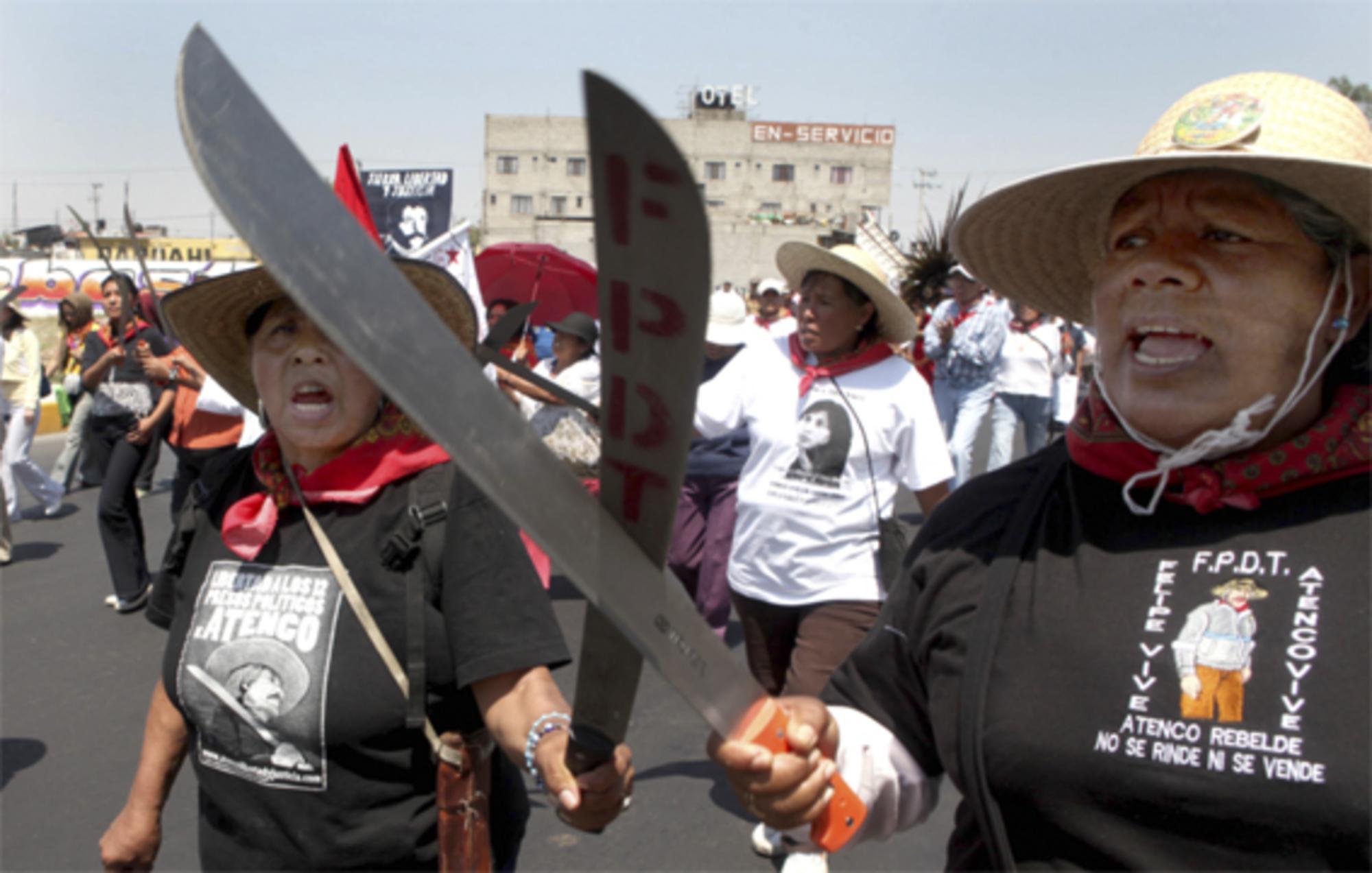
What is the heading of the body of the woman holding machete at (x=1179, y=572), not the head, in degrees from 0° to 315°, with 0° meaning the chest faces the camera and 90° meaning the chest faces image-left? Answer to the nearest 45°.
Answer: approximately 0°

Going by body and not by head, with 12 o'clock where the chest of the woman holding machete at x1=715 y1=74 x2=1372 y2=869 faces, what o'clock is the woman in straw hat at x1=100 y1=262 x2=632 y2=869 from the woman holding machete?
The woman in straw hat is roughly at 3 o'clock from the woman holding machete.

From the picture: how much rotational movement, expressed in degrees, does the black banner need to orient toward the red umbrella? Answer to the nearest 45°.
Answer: approximately 90° to its left

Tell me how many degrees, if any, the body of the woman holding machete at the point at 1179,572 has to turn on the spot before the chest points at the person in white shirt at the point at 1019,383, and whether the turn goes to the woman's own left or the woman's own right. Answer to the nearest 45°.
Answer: approximately 180°

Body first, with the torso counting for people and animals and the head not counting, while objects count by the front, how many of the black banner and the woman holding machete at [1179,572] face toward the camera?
2
